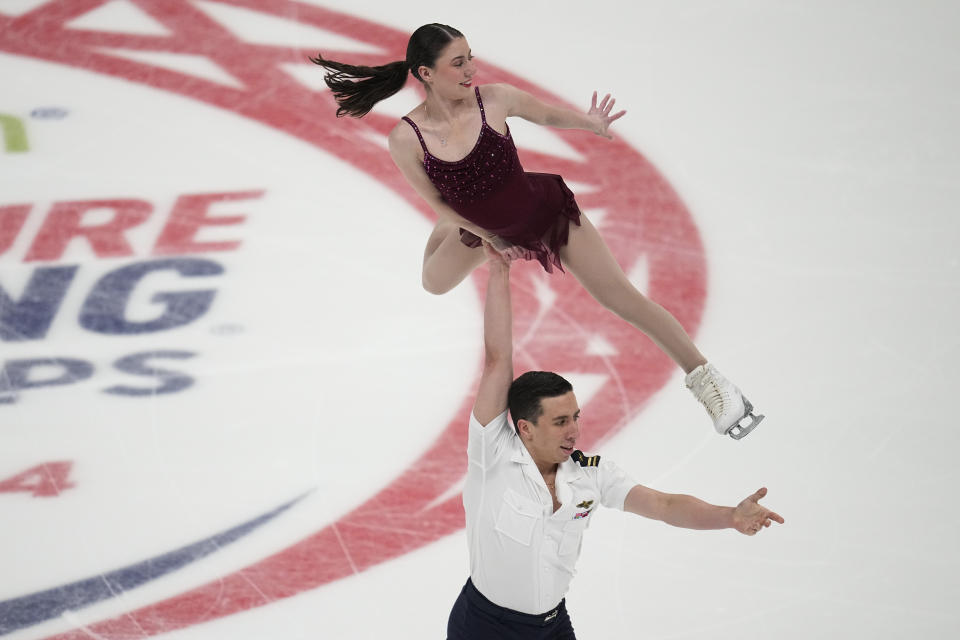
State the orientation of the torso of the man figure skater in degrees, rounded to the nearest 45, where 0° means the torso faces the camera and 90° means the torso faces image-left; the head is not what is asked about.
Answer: approximately 315°

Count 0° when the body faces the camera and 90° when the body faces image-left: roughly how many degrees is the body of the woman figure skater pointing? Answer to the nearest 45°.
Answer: approximately 0°
